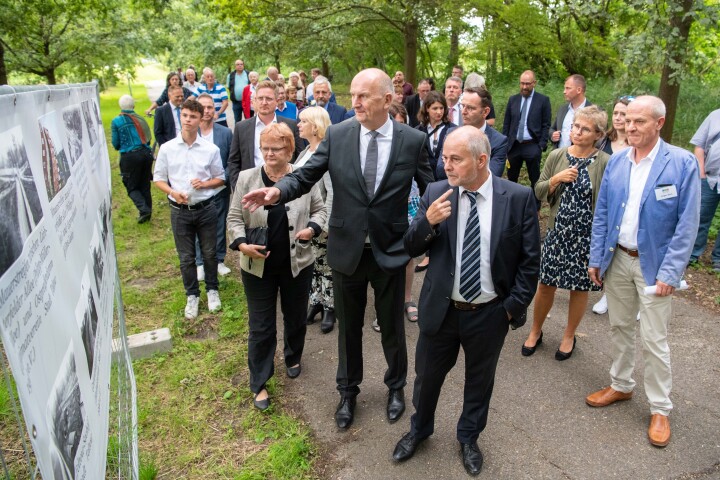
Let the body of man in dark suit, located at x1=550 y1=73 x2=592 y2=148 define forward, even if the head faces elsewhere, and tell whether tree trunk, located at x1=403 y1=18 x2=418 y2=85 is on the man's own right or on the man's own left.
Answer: on the man's own right

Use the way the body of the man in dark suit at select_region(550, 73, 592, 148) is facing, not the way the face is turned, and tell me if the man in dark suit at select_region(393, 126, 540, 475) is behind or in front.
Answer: in front

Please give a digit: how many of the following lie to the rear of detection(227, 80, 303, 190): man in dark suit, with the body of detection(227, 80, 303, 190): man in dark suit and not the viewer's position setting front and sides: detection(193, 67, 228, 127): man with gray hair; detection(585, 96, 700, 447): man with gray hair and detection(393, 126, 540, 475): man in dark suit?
1

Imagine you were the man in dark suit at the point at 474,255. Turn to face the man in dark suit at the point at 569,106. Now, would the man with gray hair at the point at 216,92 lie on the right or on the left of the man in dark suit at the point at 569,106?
left

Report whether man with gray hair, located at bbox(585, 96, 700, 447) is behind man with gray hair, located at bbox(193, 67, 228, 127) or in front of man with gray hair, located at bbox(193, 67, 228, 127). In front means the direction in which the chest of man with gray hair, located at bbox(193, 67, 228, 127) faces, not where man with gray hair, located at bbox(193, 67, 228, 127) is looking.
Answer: in front

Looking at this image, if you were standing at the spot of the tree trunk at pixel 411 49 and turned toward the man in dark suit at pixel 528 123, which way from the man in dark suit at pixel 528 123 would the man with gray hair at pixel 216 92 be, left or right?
right

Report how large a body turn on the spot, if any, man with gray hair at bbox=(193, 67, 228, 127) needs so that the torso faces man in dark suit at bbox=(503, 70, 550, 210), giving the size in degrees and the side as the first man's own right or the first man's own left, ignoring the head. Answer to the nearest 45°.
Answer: approximately 45° to the first man's own left

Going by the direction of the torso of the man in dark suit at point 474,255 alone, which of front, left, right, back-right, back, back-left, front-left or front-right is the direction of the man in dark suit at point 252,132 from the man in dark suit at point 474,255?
right

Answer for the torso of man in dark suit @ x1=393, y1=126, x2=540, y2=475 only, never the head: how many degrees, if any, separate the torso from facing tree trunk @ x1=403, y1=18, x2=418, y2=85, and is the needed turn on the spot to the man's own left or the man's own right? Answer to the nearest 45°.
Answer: approximately 135° to the man's own right

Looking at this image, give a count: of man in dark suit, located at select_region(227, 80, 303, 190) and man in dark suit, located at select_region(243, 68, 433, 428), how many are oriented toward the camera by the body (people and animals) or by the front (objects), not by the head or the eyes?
2

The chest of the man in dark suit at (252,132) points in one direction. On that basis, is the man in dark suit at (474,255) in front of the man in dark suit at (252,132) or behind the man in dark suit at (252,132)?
in front

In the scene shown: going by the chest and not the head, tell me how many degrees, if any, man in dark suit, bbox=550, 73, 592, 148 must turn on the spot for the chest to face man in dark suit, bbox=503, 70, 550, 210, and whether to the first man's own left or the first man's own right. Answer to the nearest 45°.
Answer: approximately 90° to the first man's own right

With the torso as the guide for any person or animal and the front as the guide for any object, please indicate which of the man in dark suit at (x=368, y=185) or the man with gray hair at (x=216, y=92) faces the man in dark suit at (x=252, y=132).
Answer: the man with gray hair

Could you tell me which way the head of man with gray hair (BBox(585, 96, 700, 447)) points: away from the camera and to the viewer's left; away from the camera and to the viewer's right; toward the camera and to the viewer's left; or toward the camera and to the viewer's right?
toward the camera and to the viewer's left

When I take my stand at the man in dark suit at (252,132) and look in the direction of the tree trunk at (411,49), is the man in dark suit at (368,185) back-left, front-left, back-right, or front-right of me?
back-right
